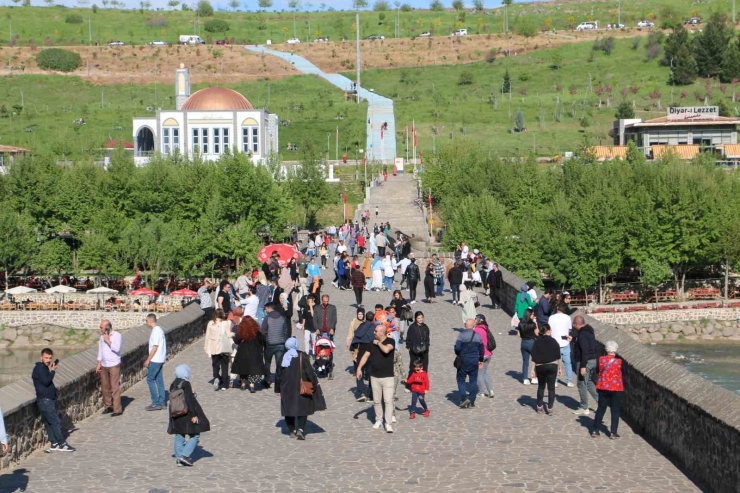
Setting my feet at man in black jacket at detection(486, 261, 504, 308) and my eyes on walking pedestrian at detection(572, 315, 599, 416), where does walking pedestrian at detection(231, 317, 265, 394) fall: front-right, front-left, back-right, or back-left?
front-right

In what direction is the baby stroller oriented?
toward the camera

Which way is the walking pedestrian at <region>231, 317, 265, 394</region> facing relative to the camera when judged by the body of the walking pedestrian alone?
away from the camera

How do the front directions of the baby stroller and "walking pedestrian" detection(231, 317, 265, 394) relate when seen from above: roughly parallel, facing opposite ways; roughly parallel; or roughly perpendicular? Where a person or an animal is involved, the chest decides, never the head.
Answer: roughly parallel, facing opposite ways

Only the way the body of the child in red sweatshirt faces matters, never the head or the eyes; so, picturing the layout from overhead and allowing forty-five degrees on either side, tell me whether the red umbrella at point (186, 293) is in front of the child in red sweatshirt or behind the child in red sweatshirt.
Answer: behind

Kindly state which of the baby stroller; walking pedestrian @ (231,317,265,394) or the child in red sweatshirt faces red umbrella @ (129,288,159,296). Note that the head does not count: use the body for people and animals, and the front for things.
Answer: the walking pedestrian

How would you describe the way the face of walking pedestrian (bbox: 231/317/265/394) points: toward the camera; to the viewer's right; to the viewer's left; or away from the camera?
away from the camera
